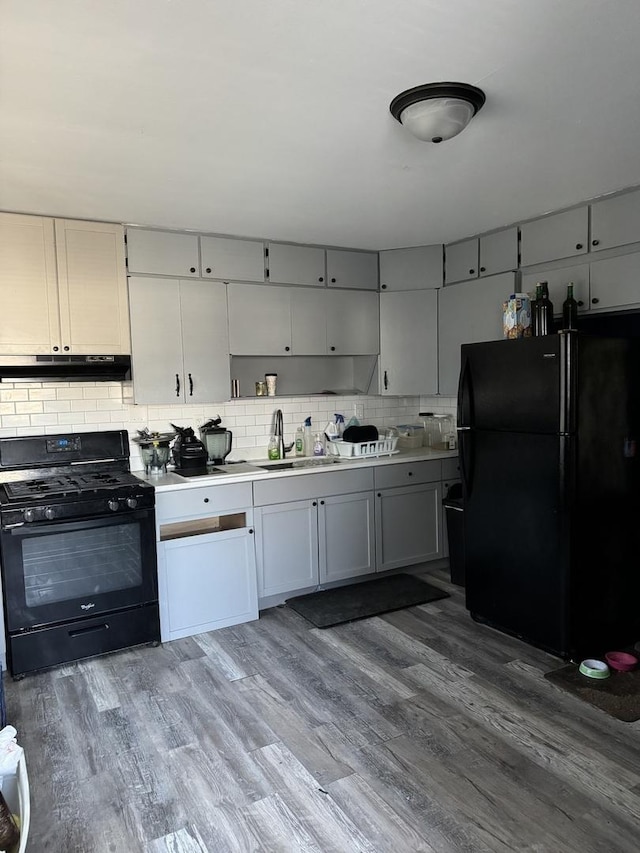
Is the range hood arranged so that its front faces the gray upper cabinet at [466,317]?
no

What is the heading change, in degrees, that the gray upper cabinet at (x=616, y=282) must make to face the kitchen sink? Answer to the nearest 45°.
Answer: approximately 45° to its right

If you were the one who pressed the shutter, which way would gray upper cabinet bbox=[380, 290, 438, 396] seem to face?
facing the viewer

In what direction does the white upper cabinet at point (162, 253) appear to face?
toward the camera

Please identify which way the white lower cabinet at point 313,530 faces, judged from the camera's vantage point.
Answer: facing the viewer and to the right of the viewer

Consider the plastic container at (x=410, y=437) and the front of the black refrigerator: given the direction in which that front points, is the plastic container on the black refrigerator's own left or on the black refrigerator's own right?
on the black refrigerator's own right

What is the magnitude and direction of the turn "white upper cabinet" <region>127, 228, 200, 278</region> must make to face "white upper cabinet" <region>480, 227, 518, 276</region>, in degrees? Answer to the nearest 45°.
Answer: approximately 90° to its left

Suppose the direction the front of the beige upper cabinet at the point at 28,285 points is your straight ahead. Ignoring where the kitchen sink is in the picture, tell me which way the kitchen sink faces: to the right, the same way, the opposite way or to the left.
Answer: the same way

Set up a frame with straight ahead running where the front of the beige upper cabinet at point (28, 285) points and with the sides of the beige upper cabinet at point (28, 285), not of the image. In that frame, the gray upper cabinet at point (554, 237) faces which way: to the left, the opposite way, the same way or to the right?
to the right

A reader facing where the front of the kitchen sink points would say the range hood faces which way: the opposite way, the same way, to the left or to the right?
the same way

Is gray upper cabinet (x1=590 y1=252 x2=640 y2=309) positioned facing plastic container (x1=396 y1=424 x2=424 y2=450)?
no

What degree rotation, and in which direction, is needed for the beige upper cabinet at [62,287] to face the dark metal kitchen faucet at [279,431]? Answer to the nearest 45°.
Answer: approximately 90° to its left

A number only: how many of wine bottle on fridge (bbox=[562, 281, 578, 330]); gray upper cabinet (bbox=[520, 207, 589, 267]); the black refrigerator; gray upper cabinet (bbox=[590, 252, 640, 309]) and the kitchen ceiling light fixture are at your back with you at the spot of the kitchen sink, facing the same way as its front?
0

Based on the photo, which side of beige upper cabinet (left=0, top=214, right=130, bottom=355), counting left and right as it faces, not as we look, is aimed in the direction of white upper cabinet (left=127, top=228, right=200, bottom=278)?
left

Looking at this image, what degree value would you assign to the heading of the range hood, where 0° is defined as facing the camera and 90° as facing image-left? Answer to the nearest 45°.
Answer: approximately 0°

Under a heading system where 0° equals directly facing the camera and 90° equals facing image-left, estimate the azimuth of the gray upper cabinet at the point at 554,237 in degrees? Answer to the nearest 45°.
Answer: approximately 45°

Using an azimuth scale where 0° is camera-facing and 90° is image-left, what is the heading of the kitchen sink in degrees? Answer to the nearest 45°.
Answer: approximately 315°

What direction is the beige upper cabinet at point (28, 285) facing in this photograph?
toward the camera

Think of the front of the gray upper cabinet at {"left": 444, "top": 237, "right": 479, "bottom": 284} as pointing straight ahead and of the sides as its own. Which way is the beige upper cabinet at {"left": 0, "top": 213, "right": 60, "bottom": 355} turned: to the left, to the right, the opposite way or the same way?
to the left

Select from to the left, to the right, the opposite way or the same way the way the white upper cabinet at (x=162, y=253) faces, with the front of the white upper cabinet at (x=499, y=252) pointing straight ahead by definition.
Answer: to the left
